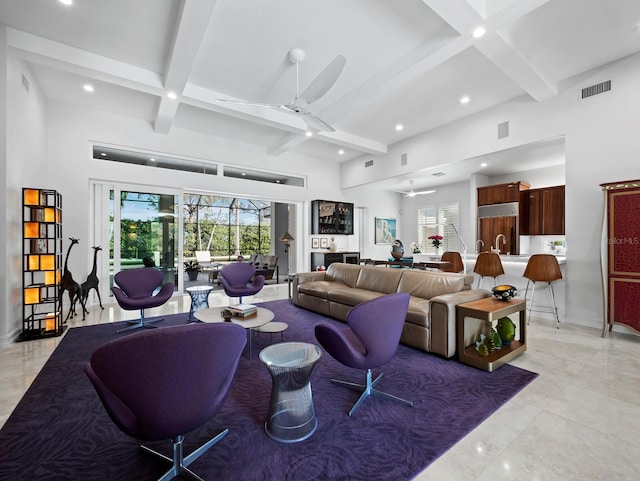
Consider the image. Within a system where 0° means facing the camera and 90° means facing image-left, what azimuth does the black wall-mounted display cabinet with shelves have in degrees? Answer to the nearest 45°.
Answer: approximately 315°

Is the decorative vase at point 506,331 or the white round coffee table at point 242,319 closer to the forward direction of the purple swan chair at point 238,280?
the white round coffee table

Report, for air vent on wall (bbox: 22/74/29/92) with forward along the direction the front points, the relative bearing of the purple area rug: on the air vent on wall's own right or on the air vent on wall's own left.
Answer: on the air vent on wall's own right

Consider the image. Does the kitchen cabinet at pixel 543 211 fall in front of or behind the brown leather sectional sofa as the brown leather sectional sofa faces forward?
behind

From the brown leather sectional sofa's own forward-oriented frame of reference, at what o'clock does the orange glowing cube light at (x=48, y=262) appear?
The orange glowing cube light is roughly at 1 o'clock from the brown leather sectional sofa.

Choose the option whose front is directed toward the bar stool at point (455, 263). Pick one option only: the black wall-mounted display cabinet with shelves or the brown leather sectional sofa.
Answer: the black wall-mounted display cabinet with shelves

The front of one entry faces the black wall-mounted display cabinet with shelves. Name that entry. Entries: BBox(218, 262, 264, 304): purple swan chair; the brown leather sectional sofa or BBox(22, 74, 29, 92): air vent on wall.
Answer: the air vent on wall

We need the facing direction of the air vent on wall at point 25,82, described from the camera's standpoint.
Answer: facing to the right of the viewer

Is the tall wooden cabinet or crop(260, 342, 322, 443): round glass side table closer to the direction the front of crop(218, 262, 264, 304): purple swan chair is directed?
the round glass side table

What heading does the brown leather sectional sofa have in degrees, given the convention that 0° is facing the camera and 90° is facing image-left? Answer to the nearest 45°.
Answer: approximately 45°
